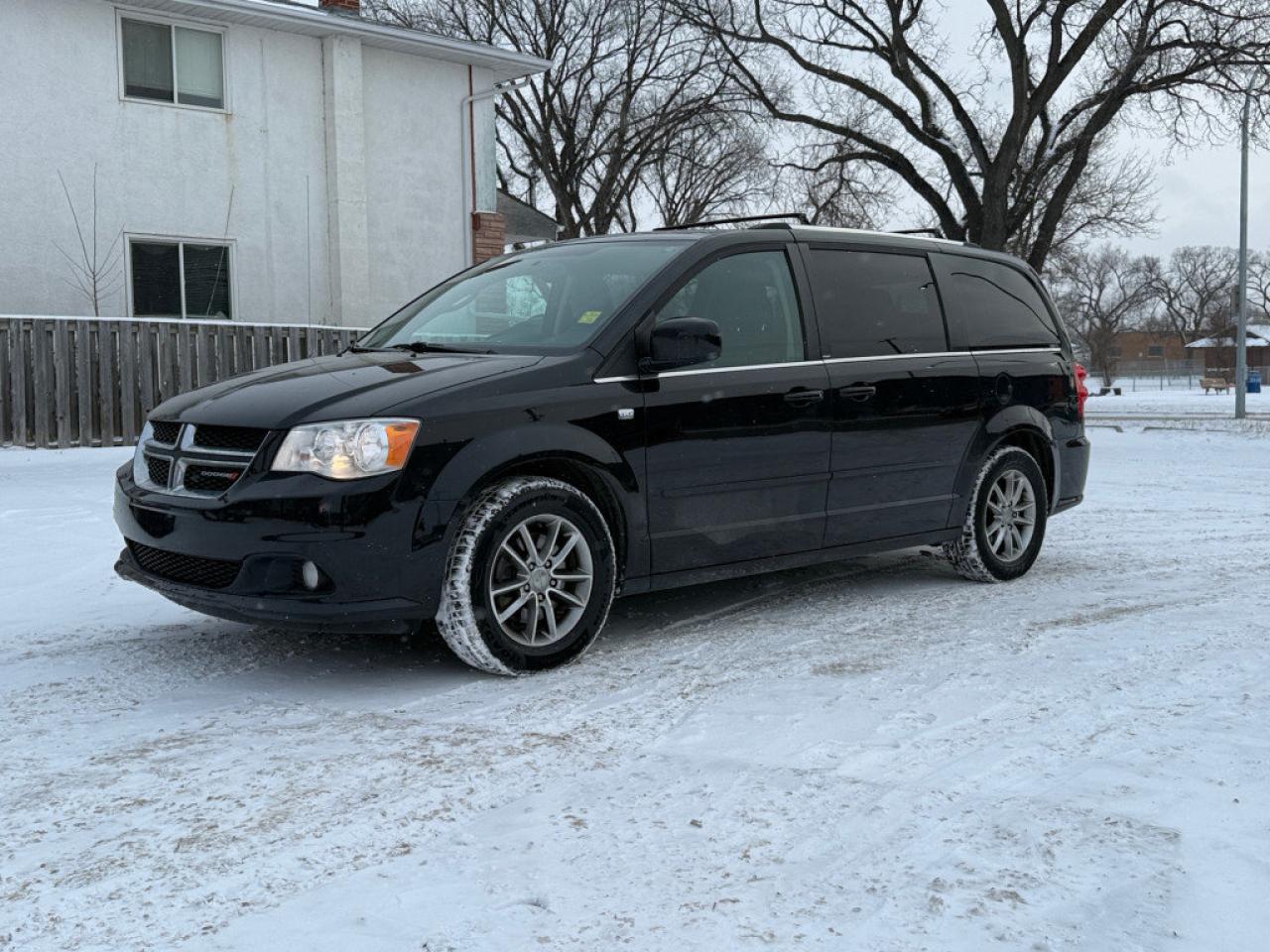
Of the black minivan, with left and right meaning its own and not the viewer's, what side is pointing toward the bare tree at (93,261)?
right

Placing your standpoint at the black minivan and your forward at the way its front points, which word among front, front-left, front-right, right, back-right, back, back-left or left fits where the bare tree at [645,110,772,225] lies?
back-right

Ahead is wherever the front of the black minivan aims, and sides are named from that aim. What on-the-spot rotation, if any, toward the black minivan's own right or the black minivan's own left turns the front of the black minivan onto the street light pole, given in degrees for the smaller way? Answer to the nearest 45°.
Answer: approximately 180°

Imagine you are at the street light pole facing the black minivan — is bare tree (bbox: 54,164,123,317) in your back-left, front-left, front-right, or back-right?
front-right

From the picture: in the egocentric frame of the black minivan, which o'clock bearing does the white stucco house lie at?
The white stucco house is roughly at 4 o'clock from the black minivan.

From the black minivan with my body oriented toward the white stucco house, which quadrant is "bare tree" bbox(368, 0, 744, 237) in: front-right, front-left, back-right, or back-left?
front-right

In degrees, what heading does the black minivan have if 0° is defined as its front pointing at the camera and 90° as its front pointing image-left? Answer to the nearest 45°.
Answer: approximately 45°

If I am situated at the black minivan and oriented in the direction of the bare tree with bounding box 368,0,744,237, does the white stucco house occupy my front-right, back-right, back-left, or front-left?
front-left

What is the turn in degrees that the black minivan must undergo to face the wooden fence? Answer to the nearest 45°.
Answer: approximately 90° to its right

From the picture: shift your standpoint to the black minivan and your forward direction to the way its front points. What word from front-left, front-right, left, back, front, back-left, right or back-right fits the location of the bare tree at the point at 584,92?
back-right
